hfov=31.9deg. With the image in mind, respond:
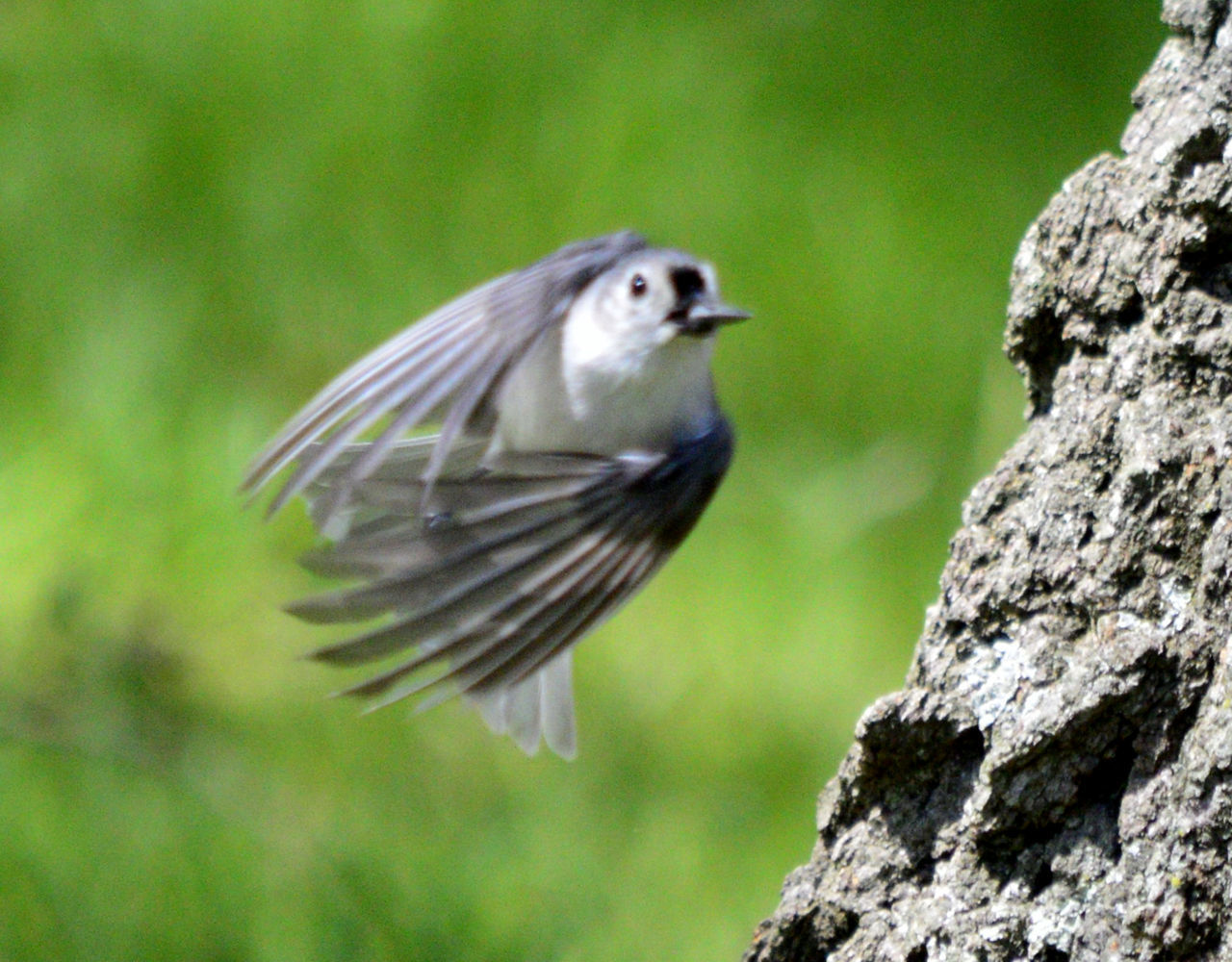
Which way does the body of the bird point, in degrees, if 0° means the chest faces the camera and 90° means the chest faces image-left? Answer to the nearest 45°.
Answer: approximately 315°
